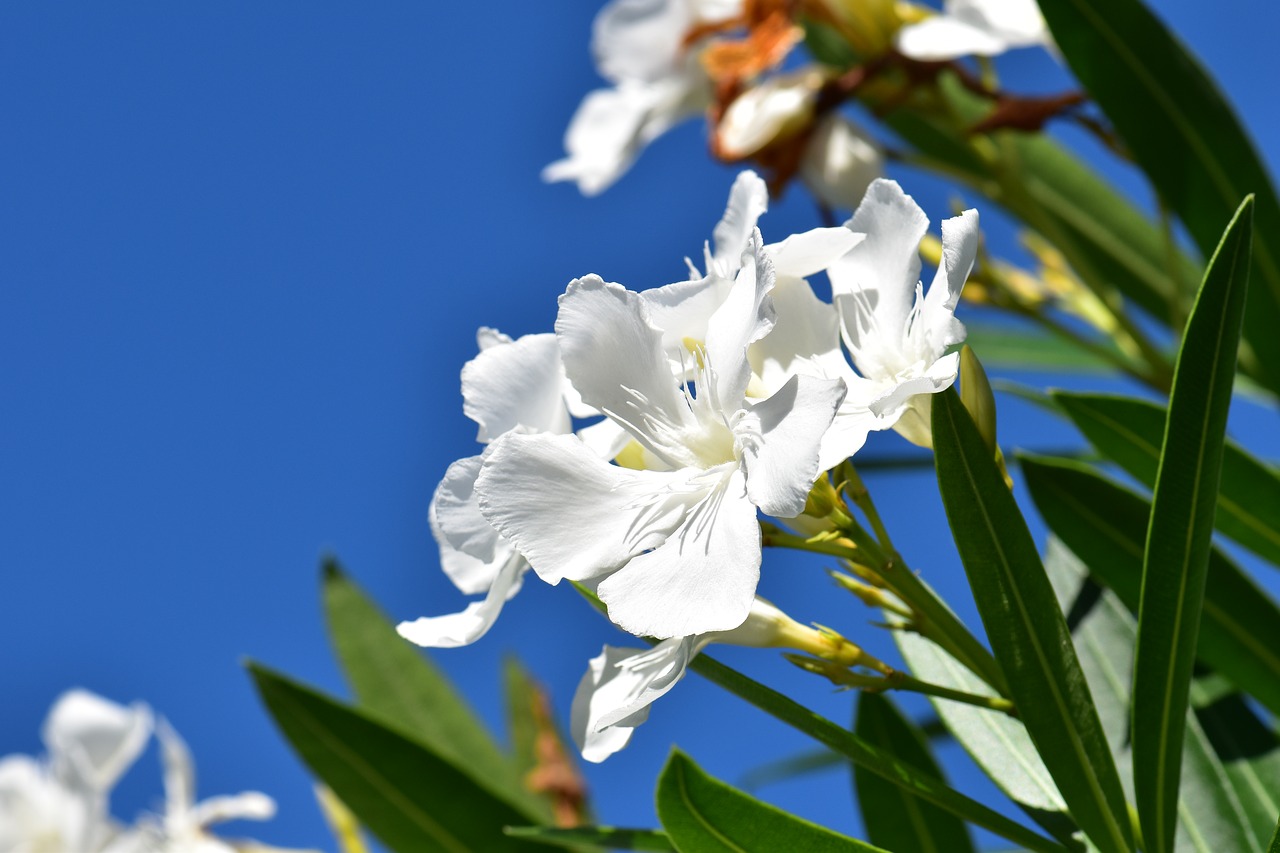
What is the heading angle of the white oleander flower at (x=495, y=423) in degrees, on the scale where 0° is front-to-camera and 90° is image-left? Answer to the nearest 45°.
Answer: approximately 90°

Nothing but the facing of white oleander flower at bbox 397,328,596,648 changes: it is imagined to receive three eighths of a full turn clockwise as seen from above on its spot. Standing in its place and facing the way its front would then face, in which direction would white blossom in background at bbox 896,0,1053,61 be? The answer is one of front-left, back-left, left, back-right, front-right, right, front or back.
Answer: front

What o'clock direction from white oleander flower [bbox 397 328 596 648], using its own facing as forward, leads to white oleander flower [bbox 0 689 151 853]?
white oleander flower [bbox 0 689 151 853] is roughly at 2 o'clock from white oleander flower [bbox 397 328 596 648].
